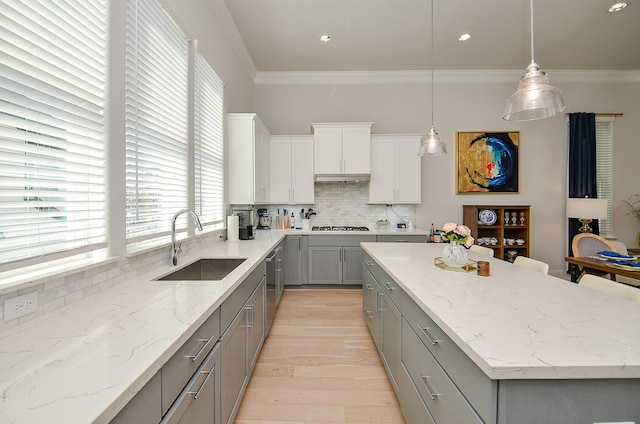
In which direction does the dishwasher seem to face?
to the viewer's right

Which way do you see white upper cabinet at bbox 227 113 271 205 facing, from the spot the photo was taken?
facing to the right of the viewer

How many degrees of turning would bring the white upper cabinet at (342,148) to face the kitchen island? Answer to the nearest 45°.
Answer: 0° — it already faces it

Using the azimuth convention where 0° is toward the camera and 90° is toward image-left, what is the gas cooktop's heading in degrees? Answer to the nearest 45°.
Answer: approximately 0°

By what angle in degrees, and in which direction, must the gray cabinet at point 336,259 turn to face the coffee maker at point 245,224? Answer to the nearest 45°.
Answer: approximately 45° to its right
